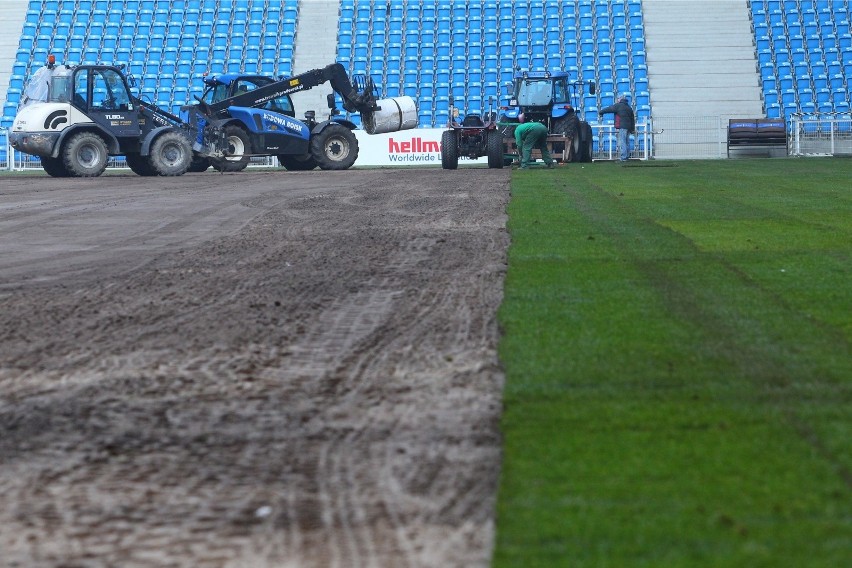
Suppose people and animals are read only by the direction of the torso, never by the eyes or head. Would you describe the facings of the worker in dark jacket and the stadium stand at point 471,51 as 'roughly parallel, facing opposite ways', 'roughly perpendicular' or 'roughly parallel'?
roughly perpendicular

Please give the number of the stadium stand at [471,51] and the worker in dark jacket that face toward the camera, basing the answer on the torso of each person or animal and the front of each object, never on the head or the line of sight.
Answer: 1

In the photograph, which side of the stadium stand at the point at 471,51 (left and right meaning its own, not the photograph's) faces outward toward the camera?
front

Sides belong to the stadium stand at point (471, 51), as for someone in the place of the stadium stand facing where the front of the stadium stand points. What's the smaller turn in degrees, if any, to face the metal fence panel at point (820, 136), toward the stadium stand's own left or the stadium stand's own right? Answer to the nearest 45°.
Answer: approximately 45° to the stadium stand's own left

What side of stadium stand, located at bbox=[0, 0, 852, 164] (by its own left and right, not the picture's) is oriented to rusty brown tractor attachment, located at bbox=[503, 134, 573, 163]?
front

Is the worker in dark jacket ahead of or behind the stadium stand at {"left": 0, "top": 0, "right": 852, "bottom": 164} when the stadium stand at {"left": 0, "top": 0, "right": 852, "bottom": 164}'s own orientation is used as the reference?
ahead

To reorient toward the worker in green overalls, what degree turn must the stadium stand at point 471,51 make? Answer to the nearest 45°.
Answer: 0° — it already faces them

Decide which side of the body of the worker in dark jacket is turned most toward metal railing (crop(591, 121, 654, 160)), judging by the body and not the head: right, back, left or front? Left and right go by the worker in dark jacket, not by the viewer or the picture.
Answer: right

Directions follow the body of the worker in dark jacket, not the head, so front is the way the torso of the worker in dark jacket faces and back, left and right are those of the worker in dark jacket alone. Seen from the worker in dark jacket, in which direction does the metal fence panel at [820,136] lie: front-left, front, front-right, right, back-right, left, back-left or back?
back-right

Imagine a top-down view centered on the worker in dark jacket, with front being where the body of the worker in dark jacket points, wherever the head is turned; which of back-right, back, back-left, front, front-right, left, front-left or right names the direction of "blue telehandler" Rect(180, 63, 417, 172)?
front-left

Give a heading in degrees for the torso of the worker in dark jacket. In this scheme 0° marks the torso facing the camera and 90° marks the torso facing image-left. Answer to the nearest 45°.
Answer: approximately 90°
